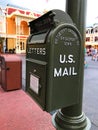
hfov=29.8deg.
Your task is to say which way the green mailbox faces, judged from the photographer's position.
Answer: facing the viewer and to the left of the viewer
